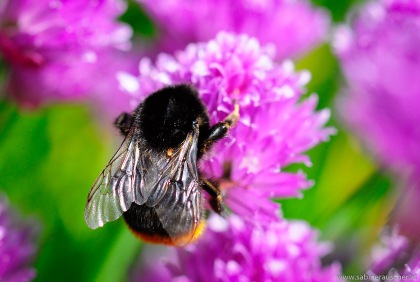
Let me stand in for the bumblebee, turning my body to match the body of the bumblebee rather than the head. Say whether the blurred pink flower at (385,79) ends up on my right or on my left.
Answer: on my right

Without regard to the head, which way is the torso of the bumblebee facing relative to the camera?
away from the camera

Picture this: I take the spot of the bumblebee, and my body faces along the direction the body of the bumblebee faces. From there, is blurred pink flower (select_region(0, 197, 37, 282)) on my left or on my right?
on my left
